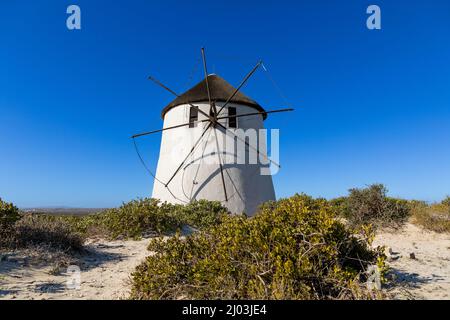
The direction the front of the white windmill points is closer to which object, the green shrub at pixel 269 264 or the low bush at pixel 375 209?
the green shrub

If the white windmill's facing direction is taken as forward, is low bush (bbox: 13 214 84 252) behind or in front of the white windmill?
in front

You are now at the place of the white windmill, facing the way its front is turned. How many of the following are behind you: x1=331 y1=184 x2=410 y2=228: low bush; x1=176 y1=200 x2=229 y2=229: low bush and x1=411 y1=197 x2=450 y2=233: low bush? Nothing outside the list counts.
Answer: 0

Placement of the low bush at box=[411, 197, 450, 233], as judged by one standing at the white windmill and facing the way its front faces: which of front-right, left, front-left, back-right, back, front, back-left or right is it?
front-left

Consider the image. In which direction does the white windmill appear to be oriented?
toward the camera

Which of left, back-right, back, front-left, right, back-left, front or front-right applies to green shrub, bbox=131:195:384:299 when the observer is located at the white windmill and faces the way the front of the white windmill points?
front

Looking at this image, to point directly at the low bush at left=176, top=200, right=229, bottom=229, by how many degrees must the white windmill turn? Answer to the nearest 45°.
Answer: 0° — it already faces it
